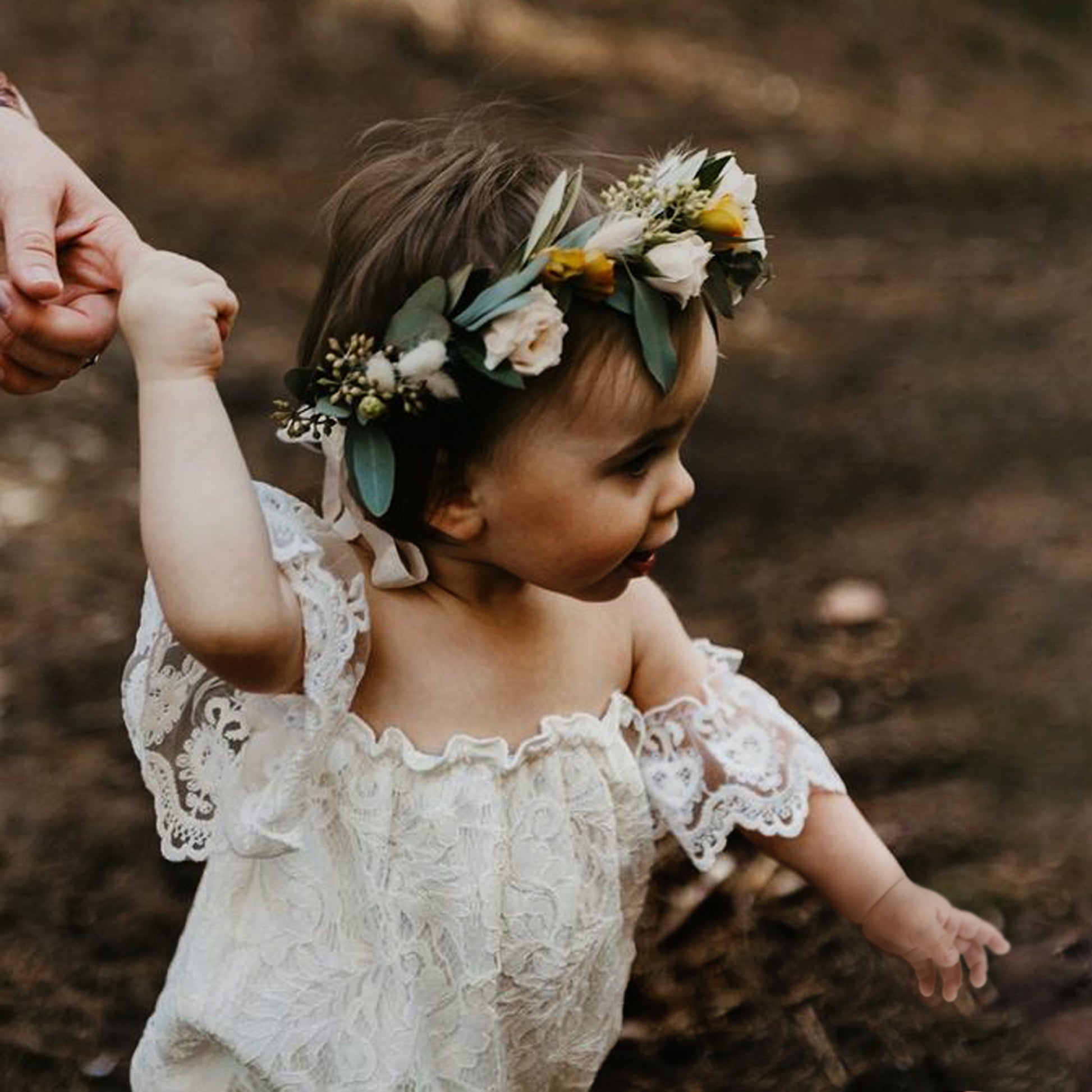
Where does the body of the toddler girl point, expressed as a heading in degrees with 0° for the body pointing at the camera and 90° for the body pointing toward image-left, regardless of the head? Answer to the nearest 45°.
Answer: approximately 315°
